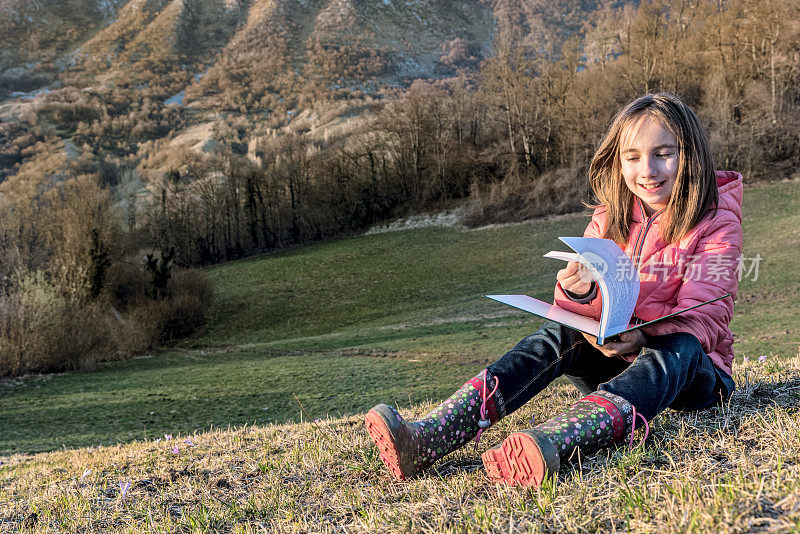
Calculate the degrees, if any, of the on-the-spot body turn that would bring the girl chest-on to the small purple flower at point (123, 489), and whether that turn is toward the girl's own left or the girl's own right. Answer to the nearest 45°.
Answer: approximately 45° to the girl's own right

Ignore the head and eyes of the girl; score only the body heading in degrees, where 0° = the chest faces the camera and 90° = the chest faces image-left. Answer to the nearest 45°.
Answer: approximately 45°
